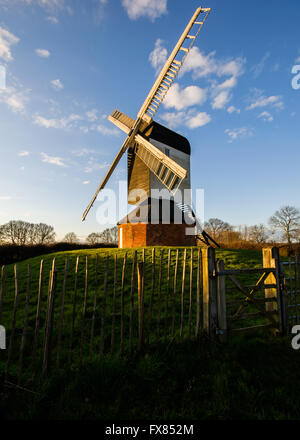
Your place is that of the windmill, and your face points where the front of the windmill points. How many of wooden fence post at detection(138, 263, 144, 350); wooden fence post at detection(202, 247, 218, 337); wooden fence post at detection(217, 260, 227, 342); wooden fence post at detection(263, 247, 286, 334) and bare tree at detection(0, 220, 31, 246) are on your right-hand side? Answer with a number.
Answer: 1

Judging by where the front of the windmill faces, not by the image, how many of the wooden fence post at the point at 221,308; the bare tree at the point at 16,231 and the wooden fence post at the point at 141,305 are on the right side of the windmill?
1

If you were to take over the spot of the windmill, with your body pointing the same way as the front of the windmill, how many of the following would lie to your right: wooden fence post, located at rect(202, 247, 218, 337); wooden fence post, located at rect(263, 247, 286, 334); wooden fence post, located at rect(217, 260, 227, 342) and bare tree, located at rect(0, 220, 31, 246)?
1

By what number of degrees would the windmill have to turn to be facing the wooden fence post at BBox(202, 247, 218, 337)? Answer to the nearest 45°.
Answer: approximately 45° to its left

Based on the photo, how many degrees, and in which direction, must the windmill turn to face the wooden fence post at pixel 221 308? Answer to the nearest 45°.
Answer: approximately 45° to its left

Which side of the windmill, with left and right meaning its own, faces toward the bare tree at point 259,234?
back

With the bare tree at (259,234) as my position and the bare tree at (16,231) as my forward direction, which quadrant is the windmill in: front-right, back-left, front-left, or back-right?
front-left

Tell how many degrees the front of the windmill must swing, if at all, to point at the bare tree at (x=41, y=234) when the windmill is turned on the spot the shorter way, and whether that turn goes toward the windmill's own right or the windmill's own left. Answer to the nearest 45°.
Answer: approximately 90° to the windmill's own right

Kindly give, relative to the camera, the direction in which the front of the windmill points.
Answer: facing the viewer and to the left of the viewer

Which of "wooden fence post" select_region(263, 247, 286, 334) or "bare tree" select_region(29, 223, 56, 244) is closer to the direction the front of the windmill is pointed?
the wooden fence post

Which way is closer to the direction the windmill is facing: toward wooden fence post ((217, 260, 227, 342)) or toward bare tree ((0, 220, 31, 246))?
the wooden fence post

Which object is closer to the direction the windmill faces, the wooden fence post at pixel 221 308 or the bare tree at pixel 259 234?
the wooden fence post

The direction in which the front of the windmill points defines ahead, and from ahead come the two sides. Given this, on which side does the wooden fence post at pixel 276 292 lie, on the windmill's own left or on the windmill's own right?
on the windmill's own left
